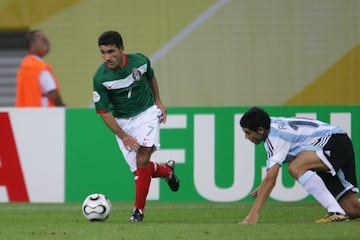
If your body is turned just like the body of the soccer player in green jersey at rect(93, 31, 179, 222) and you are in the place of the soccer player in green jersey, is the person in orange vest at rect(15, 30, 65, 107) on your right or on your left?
on your right

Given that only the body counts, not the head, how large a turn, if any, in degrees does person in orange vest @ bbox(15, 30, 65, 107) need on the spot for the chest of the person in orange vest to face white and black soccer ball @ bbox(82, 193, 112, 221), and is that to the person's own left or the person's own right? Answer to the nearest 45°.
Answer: approximately 135° to the person's own right

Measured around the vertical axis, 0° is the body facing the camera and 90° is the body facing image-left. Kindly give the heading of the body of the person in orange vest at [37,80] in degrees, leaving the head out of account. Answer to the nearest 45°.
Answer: approximately 225°
